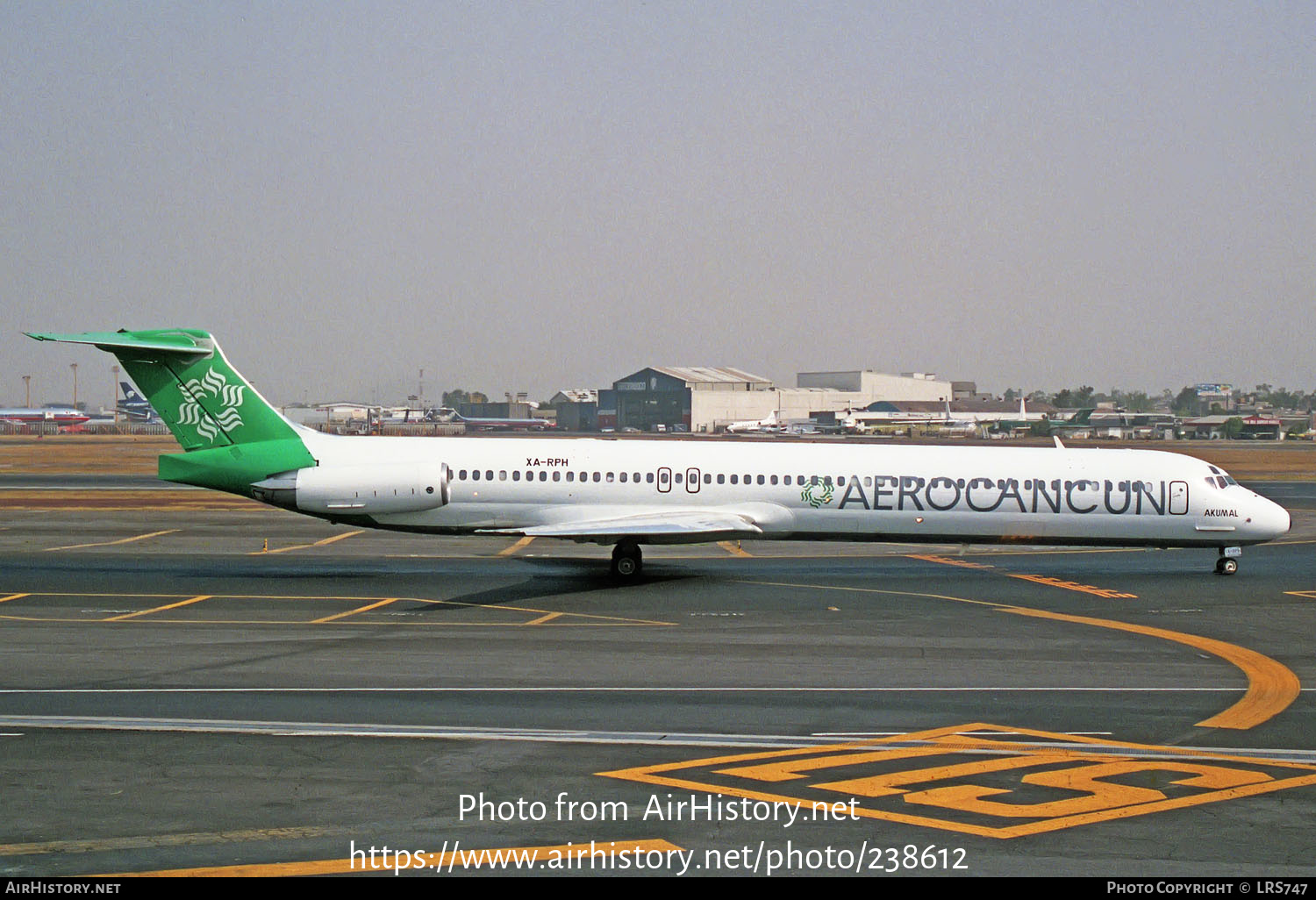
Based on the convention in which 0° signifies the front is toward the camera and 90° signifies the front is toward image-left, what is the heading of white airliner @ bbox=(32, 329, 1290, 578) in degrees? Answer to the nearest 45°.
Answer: approximately 270°
